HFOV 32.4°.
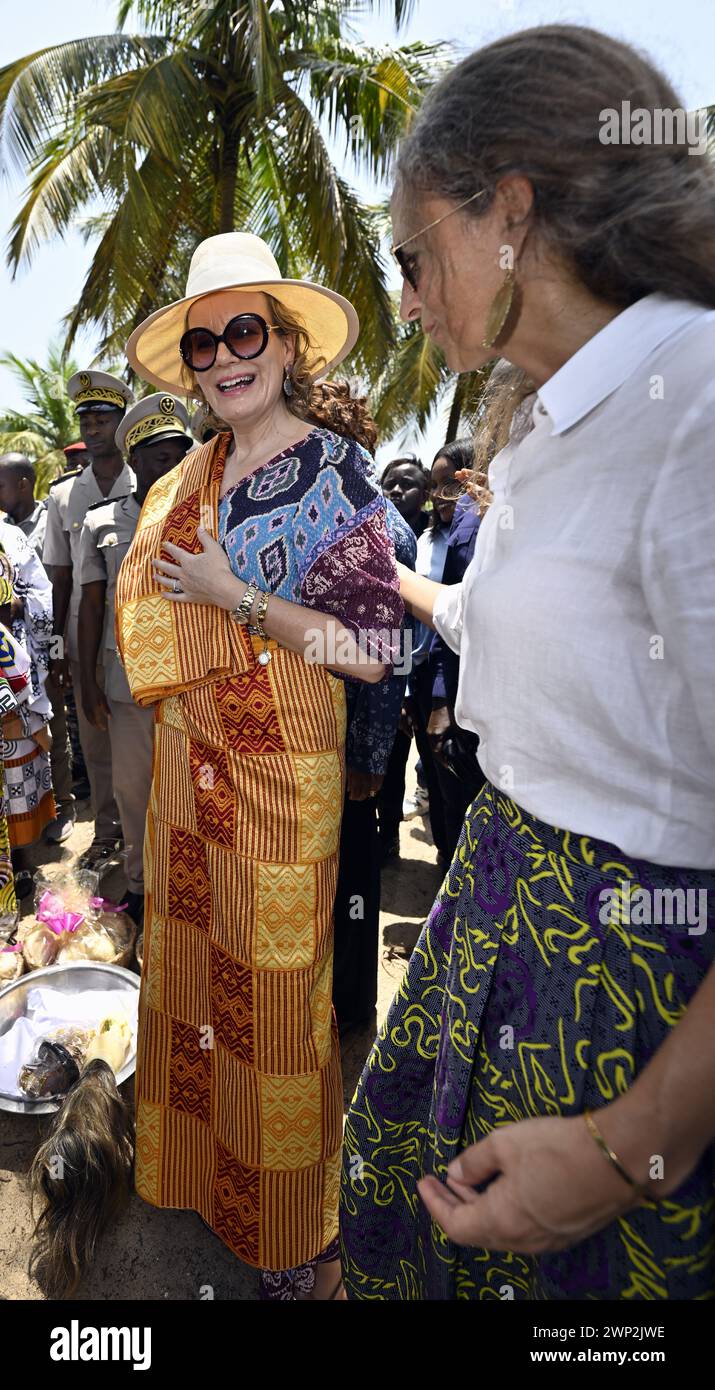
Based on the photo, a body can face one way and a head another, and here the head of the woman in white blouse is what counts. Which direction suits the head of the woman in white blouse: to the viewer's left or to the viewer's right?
to the viewer's left

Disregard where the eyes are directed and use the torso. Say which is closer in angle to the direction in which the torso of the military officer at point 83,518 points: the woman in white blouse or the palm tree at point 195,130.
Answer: the woman in white blouse

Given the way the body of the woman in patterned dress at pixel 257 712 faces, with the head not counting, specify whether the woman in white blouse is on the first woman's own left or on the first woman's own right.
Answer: on the first woman's own left

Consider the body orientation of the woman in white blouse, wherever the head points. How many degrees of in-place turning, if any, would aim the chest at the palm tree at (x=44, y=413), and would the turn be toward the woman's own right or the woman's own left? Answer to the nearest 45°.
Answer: approximately 45° to the woman's own right

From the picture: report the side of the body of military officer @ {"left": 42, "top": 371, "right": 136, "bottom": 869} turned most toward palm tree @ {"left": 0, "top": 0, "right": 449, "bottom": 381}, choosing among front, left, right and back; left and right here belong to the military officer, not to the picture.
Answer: back

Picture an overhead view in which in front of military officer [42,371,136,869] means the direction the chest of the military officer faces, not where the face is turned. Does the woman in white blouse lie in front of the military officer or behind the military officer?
in front

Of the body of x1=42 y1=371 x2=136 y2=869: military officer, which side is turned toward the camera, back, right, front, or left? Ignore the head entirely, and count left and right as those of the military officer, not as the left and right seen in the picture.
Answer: front

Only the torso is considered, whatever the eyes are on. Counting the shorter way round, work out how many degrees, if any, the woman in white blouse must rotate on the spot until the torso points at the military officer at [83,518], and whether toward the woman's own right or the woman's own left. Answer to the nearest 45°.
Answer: approximately 45° to the woman's own right

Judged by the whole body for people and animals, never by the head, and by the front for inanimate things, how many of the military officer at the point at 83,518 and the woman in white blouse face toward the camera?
1

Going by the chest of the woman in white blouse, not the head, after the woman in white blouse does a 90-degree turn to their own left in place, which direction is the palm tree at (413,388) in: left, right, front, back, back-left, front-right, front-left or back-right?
back

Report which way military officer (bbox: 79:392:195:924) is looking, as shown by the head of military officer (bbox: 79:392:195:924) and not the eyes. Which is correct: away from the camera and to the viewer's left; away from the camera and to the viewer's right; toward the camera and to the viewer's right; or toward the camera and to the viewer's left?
toward the camera and to the viewer's right

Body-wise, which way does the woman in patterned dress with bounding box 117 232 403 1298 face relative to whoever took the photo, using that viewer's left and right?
facing the viewer and to the left of the viewer

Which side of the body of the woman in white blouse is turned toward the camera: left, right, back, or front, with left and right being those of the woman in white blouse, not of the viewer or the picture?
left
